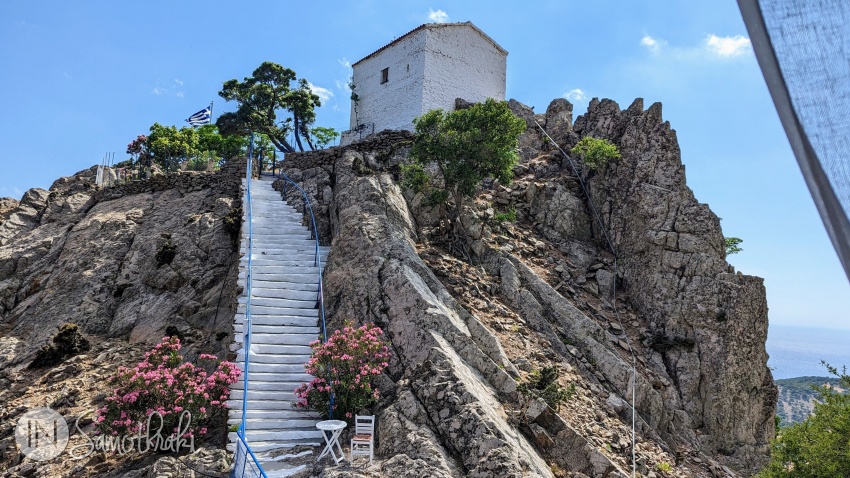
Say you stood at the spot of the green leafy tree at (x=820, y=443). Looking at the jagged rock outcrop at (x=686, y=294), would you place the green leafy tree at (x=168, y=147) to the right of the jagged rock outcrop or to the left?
left

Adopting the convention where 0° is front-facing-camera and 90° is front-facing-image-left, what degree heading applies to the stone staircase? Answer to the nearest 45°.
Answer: approximately 0°

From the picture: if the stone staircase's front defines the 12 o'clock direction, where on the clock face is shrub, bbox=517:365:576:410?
The shrub is roughly at 10 o'clock from the stone staircase.

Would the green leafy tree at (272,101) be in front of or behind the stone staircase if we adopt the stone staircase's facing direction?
behind

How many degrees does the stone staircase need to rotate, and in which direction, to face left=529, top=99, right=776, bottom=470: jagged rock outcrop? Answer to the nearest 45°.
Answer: approximately 90° to its left

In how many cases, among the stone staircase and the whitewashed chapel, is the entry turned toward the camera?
1
